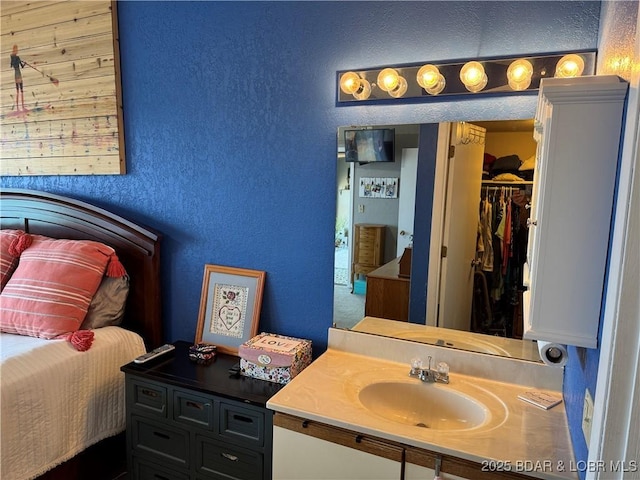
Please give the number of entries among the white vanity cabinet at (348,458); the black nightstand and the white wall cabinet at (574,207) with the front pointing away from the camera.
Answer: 0

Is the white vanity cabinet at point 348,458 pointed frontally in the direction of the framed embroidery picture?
no

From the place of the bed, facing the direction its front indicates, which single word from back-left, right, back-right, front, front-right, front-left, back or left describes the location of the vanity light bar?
left

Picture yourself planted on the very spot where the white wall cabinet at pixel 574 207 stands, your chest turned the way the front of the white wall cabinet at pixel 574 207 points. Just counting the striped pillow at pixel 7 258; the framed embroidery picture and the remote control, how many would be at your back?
0

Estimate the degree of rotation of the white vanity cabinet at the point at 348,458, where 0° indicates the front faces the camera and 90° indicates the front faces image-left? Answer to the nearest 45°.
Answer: approximately 45°

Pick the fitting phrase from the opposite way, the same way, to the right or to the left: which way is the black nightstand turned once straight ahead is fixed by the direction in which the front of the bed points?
the same way

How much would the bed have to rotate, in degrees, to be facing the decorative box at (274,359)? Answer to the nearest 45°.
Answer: approximately 90° to its left

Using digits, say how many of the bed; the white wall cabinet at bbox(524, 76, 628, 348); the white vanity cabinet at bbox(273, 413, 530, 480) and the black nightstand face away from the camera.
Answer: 0

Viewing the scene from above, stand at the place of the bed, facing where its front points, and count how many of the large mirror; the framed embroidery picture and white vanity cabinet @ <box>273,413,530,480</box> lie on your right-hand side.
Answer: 0

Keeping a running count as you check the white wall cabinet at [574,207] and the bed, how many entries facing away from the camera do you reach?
0

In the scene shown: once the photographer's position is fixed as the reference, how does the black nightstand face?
facing the viewer and to the left of the viewer

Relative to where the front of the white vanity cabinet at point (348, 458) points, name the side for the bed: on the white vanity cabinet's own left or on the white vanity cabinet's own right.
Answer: on the white vanity cabinet's own right

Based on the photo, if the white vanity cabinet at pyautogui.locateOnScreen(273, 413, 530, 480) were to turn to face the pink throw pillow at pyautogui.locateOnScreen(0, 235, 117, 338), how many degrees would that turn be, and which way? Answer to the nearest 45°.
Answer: approximately 45° to its right
